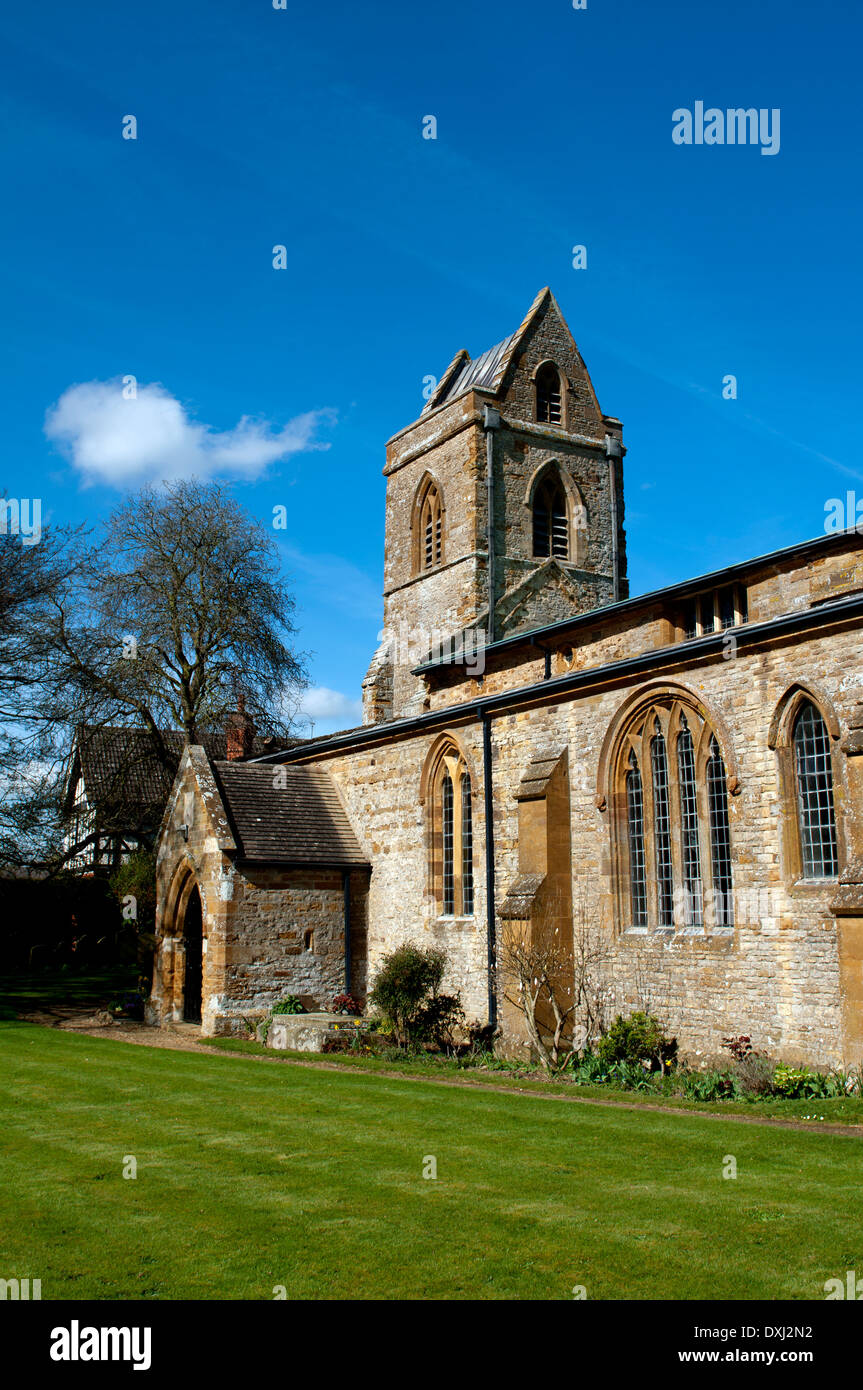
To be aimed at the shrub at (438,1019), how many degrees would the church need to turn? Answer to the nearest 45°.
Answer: approximately 90° to its right

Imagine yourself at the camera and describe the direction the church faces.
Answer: facing the viewer and to the left of the viewer

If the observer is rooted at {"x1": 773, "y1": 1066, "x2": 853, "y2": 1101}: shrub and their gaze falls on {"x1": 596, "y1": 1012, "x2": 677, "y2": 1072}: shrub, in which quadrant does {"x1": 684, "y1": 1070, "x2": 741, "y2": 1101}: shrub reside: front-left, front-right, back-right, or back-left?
front-left
